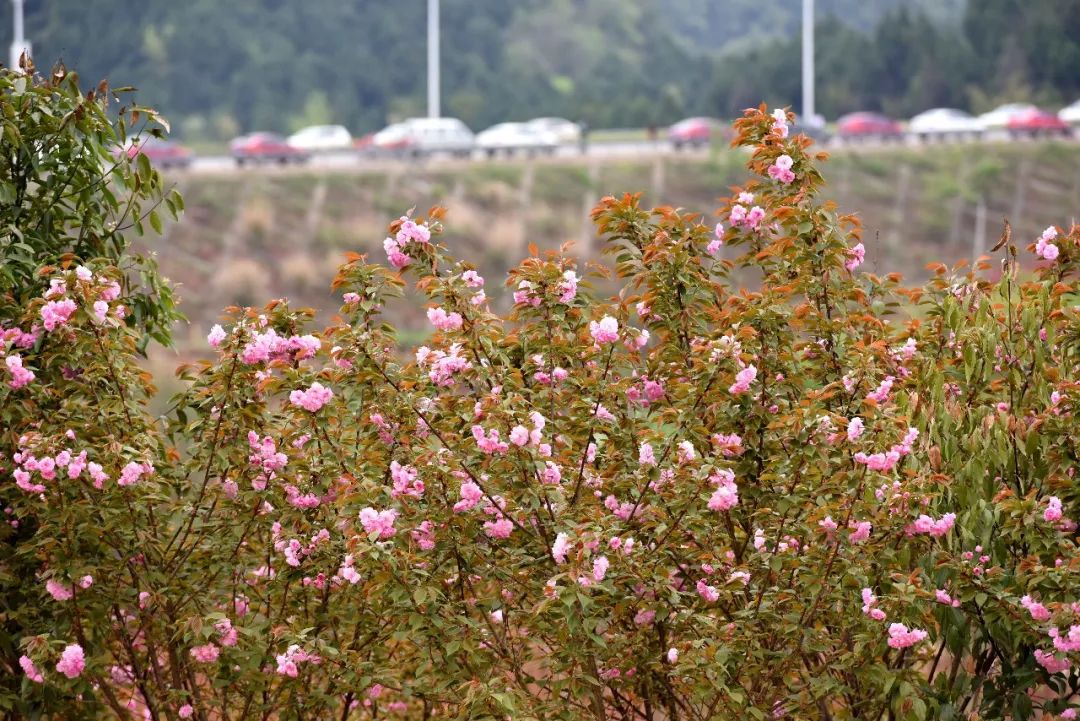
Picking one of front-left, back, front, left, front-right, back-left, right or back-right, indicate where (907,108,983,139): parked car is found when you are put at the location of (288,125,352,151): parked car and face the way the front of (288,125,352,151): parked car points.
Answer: back

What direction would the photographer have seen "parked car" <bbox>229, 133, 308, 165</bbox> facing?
facing to the right of the viewer

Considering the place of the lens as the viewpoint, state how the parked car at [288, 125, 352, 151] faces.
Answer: facing to the left of the viewer

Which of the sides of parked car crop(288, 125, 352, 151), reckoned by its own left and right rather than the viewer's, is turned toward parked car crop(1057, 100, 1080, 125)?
back
